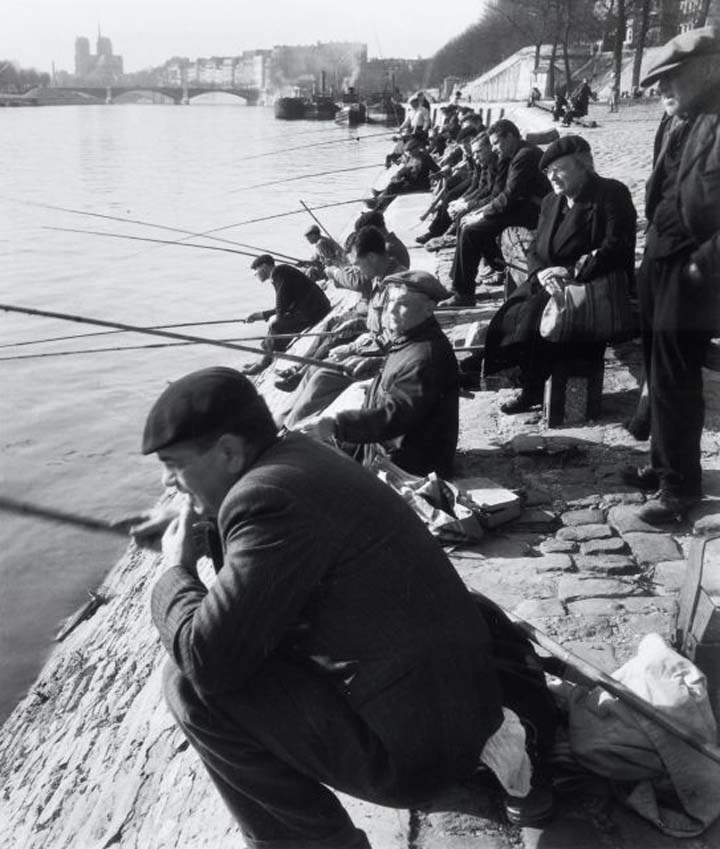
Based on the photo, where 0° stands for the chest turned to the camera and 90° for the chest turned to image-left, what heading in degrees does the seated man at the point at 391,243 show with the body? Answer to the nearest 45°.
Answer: approximately 90°

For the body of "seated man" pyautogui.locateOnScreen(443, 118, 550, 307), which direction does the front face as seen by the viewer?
to the viewer's left

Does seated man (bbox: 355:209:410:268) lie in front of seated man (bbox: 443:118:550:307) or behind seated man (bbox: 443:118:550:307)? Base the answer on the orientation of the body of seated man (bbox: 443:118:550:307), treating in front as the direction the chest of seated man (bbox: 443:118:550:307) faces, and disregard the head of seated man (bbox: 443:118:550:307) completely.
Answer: in front

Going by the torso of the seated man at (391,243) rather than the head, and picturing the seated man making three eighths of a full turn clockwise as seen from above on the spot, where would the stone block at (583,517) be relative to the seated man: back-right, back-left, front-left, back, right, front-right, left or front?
back-right

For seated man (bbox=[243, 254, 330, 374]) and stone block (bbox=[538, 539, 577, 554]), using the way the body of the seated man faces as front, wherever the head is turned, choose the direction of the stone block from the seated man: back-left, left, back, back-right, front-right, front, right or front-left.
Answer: left

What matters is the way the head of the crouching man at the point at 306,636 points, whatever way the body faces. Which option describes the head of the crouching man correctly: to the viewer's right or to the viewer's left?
to the viewer's left

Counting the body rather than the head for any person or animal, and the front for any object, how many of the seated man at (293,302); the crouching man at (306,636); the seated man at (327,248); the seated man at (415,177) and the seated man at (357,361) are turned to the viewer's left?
5

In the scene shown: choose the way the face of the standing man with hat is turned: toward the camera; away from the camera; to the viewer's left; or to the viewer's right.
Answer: to the viewer's left

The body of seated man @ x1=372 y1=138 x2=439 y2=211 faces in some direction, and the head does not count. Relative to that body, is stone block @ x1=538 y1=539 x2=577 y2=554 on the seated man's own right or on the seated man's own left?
on the seated man's own left

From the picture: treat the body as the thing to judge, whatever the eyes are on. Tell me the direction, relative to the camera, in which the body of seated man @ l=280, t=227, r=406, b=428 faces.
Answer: to the viewer's left

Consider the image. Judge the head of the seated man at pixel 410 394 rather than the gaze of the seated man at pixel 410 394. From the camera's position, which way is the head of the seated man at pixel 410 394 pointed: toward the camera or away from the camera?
toward the camera

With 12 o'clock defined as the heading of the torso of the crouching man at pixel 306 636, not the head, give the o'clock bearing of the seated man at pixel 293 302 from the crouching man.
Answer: The seated man is roughly at 3 o'clock from the crouching man.

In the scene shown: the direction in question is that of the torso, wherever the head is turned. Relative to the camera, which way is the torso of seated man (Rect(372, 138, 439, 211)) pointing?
to the viewer's left

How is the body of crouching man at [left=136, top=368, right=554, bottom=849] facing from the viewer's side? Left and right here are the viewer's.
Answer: facing to the left of the viewer

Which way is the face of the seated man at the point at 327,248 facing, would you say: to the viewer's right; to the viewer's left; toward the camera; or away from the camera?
to the viewer's left

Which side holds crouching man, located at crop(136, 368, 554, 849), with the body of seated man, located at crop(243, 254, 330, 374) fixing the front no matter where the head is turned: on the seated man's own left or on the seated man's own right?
on the seated man's own left

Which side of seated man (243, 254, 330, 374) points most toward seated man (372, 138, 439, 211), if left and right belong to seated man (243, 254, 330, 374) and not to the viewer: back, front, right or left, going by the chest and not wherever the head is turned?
right

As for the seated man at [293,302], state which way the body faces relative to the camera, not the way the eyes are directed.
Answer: to the viewer's left
